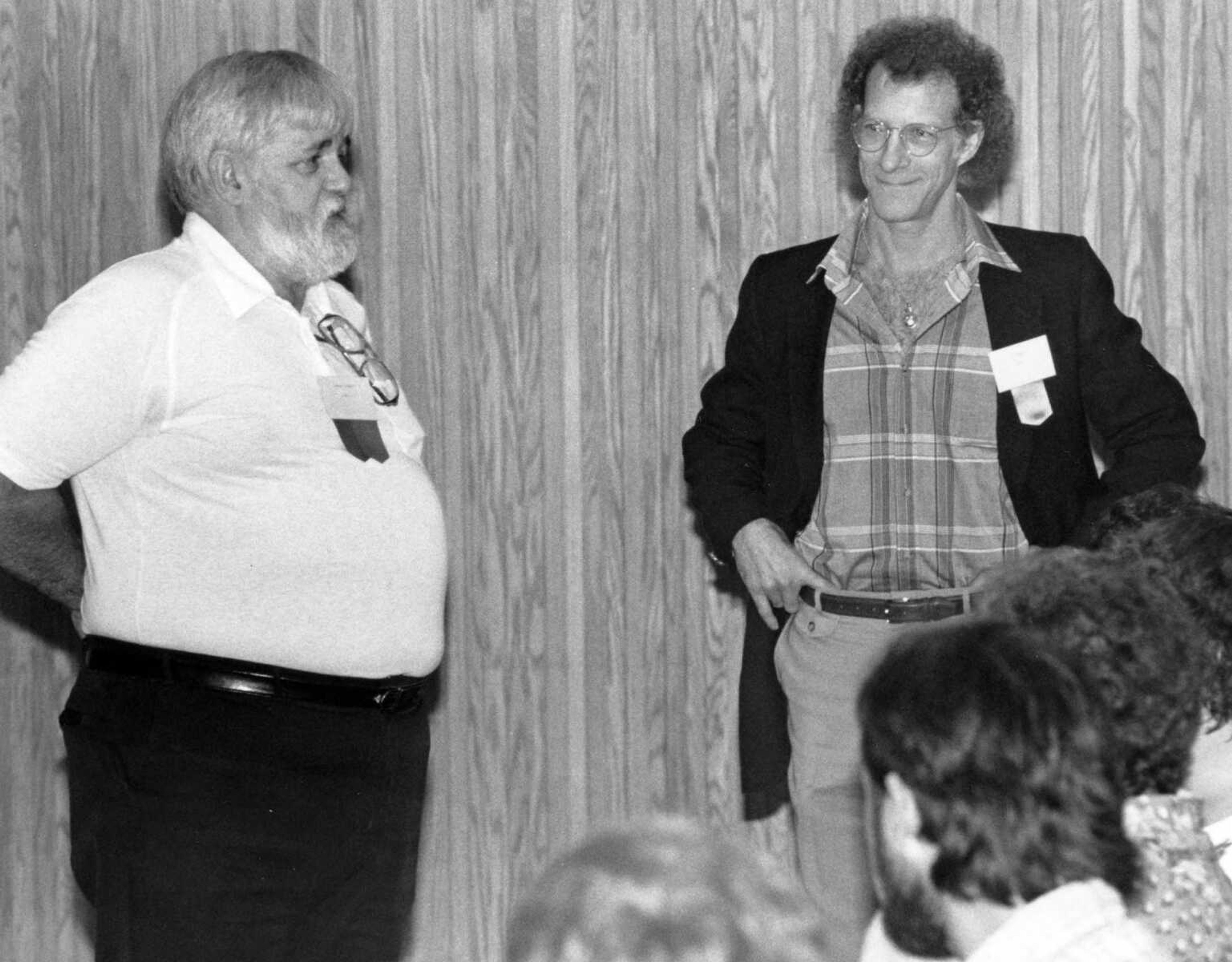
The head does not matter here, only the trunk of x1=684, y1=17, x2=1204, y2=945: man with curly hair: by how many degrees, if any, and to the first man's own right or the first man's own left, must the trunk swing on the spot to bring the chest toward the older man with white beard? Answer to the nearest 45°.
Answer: approximately 45° to the first man's own right

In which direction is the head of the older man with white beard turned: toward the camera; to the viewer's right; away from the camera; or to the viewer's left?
to the viewer's right

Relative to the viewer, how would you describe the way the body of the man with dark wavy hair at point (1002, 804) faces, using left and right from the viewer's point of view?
facing away from the viewer and to the left of the viewer

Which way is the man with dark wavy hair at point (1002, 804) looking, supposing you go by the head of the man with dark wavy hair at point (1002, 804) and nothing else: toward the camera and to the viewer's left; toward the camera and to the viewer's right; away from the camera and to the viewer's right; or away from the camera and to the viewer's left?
away from the camera and to the viewer's left

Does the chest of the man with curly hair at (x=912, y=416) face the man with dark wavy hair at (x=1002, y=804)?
yes

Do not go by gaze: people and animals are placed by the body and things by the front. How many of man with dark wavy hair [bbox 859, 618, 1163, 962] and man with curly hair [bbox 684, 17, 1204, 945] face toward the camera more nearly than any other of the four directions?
1

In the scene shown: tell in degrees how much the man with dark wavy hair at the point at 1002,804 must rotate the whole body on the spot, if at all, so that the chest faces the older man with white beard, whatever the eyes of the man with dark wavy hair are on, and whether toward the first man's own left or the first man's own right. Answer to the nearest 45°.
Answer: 0° — they already face them

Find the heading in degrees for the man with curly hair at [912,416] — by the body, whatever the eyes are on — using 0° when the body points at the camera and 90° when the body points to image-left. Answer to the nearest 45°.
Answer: approximately 0°

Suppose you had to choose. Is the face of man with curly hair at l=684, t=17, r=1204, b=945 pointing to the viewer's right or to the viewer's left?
to the viewer's left

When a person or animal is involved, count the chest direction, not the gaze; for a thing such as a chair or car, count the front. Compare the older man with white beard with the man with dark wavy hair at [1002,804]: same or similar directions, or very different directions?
very different directions
